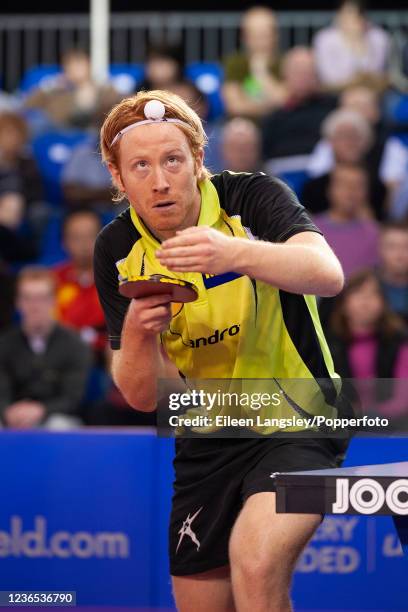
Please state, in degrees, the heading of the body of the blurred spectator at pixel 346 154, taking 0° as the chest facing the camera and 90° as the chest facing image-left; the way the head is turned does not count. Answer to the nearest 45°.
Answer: approximately 0°

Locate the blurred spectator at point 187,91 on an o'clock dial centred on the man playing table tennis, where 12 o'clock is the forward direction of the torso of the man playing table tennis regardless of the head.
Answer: The blurred spectator is roughly at 6 o'clock from the man playing table tennis.

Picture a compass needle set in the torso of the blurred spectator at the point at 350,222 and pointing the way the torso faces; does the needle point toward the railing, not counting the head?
no

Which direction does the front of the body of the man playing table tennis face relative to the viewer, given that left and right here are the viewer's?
facing the viewer

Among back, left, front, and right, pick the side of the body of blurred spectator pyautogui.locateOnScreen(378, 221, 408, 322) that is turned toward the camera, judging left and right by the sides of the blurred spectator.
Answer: front

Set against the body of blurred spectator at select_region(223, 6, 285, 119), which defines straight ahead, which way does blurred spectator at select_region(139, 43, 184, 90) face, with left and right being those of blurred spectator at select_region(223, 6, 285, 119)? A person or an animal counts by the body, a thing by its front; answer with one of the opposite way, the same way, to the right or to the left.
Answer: the same way

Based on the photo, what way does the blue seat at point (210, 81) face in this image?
toward the camera

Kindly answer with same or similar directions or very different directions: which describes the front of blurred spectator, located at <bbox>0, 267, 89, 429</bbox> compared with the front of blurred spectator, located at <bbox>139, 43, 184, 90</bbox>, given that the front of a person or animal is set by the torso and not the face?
same or similar directions

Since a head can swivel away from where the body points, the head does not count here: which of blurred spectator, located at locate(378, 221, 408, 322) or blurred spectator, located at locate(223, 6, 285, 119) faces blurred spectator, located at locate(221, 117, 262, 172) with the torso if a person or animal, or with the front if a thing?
blurred spectator, located at locate(223, 6, 285, 119)

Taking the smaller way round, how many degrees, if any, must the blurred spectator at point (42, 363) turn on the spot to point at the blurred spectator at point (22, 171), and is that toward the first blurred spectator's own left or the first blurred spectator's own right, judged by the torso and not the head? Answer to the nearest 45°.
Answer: approximately 180°

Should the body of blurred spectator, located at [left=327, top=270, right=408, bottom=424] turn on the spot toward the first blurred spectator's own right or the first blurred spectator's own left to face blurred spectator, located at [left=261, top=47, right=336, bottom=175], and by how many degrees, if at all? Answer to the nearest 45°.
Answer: approximately 180°

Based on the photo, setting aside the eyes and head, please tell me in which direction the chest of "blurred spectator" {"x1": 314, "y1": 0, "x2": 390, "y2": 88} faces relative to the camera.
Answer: toward the camera

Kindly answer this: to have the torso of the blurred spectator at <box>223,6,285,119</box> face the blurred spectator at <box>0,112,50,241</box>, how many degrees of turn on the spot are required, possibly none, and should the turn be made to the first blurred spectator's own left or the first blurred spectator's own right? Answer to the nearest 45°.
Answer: approximately 90° to the first blurred spectator's own right

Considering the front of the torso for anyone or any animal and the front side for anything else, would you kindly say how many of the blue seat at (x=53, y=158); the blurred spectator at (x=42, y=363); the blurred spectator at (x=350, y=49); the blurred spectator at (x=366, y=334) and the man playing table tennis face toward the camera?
5

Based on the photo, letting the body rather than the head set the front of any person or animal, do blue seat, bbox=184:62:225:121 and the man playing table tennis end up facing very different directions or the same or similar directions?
same or similar directions

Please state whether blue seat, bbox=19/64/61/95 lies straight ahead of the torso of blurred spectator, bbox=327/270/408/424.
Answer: no

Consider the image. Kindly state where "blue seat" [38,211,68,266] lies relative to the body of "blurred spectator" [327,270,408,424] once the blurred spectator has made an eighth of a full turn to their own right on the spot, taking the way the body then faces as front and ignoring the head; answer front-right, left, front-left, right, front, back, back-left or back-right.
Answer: right

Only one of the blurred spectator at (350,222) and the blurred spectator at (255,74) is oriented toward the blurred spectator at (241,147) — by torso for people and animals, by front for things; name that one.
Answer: the blurred spectator at (255,74)
